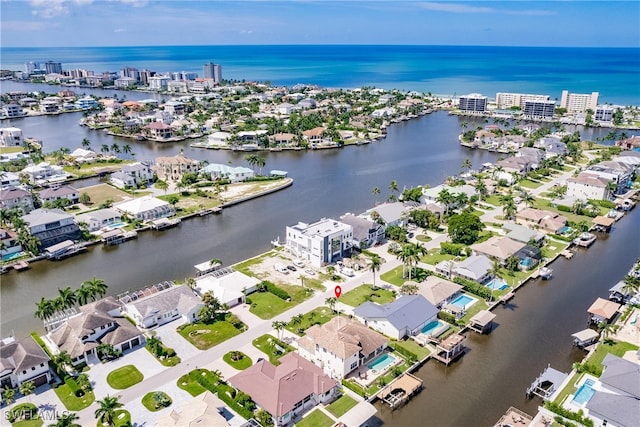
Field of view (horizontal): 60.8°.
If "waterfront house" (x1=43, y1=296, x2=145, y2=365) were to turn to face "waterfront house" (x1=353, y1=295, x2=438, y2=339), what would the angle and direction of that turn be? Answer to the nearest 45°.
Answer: approximately 45° to its left

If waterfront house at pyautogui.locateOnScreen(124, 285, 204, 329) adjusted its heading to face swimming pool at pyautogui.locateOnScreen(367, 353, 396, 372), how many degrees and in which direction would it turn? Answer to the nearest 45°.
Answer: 0° — it already faces it

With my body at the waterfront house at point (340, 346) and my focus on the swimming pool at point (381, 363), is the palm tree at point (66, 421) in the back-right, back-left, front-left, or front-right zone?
back-right

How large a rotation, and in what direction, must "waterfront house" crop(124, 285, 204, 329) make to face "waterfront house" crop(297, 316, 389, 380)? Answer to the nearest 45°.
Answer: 0° — it already faces it

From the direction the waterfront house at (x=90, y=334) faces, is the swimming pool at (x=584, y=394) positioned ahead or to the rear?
ahead

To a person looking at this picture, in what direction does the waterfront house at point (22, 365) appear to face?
facing the viewer and to the right of the viewer

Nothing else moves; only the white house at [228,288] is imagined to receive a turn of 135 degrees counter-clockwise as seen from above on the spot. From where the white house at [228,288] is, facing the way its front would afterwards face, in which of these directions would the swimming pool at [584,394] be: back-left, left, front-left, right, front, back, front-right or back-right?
back-right

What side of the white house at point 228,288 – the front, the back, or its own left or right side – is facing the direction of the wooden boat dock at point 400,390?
front

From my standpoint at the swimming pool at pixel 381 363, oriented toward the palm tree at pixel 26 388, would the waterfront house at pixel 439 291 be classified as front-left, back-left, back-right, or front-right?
back-right

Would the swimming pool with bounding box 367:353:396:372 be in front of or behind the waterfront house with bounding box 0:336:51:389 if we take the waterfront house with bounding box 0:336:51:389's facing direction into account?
in front

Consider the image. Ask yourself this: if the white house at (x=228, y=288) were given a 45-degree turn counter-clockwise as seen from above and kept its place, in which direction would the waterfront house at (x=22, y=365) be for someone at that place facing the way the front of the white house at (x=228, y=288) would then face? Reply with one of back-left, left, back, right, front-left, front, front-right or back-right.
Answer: back-right
